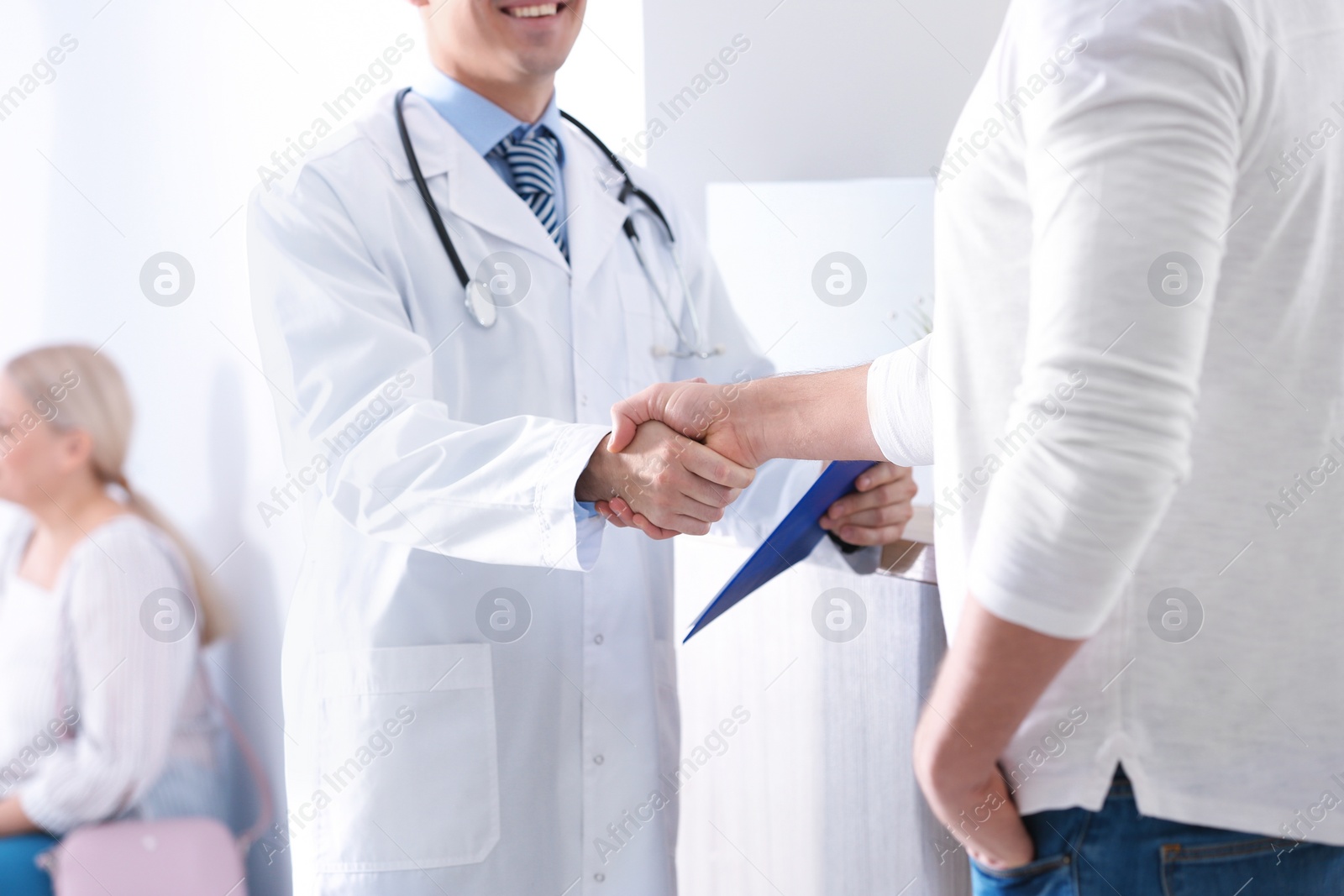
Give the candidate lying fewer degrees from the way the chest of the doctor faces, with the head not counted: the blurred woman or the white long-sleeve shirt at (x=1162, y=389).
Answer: the white long-sleeve shirt

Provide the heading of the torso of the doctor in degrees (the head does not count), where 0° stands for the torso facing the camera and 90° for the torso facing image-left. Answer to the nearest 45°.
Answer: approximately 315°

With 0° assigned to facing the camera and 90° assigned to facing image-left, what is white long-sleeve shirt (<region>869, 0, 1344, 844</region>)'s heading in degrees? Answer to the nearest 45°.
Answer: approximately 135°

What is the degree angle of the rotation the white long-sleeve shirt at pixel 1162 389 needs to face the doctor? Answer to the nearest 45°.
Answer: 0° — it already faces them

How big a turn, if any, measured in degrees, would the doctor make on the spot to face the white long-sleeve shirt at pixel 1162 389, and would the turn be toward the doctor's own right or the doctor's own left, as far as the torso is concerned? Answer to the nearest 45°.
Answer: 0° — they already face it

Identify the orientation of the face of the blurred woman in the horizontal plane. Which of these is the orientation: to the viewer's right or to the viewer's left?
to the viewer's left

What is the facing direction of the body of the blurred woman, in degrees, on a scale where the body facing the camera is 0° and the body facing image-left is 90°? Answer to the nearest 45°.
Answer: approximately 45°

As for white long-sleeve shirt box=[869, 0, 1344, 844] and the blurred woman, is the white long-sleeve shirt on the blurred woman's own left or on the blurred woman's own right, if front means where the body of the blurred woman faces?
on the blurred woman's own left
